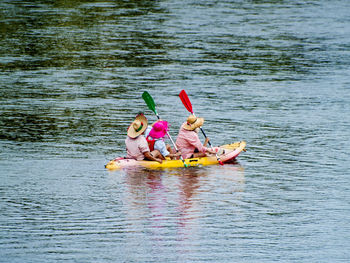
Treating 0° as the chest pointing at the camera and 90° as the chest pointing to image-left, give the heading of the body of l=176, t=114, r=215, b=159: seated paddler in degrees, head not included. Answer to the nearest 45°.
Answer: approximately 270°

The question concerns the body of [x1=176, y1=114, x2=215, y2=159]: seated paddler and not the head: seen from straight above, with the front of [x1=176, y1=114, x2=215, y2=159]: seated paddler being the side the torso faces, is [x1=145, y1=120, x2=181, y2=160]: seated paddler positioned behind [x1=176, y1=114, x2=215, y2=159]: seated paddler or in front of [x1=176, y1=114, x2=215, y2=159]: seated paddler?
behind

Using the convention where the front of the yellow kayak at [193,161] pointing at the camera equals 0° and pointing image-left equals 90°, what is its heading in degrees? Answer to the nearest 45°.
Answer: approximately 270°
